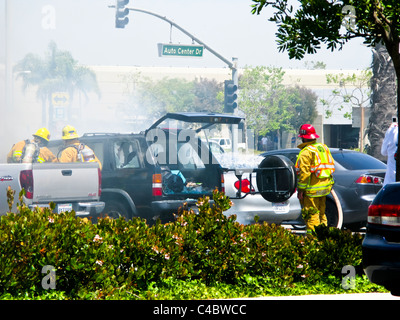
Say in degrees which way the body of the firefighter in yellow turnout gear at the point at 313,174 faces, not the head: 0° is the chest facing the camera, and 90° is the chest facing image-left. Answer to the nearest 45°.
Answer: approximately 135°

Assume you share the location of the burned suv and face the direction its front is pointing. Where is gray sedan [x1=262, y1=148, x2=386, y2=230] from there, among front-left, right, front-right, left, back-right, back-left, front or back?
back-right

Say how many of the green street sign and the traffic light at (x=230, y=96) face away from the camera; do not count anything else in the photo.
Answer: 0

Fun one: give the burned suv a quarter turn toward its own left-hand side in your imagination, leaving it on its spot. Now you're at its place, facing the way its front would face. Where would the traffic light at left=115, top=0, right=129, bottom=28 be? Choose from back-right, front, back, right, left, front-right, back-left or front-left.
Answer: back-right

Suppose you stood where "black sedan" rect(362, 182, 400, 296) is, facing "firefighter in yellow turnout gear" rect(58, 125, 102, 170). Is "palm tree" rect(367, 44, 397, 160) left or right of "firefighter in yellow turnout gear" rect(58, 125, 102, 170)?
right

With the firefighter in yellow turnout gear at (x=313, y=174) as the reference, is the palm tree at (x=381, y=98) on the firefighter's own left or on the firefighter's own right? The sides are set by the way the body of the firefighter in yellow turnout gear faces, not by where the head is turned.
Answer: on the firefighter's own right

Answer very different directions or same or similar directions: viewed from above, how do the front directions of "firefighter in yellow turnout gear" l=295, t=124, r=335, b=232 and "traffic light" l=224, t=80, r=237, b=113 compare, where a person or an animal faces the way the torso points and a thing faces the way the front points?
very different directions

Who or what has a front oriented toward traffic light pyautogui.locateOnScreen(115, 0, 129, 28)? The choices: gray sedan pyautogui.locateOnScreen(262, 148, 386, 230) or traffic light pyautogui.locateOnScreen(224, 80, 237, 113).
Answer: the gray sedan

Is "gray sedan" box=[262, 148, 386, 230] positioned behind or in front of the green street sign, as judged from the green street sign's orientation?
in front

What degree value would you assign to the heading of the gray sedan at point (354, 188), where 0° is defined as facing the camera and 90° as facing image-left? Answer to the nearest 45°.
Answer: approximately 135°

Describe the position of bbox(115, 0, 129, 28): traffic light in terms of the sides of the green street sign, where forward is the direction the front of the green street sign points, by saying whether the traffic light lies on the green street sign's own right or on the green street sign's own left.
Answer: on the green street sign's own right

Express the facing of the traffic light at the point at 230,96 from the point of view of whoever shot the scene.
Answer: facing the viewer and to the right of the viewer
